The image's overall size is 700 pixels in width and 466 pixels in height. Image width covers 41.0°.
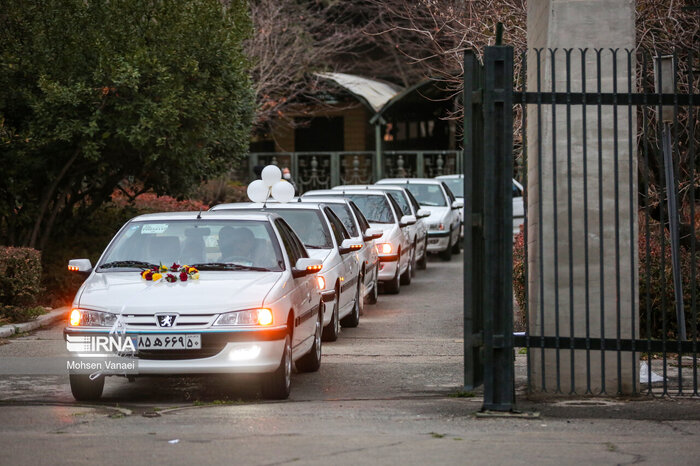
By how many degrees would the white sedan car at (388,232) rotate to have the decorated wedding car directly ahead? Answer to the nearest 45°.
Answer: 0° — it already faces it

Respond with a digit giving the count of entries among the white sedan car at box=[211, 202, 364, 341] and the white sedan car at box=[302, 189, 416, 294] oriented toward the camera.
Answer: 2

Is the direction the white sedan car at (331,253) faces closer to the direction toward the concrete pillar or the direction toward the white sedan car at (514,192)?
the concrete pillar

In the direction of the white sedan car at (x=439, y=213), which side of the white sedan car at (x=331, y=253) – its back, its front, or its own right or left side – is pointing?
back

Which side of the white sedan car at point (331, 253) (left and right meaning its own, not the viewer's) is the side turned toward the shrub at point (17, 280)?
right

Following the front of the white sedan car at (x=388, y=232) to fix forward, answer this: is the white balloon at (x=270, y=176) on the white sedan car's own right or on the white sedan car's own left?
on the white sedan car's own right

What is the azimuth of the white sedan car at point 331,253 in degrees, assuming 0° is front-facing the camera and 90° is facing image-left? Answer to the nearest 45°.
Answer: approximately 0°

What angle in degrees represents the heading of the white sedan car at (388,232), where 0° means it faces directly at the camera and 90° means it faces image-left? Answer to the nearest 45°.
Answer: approximately 0°

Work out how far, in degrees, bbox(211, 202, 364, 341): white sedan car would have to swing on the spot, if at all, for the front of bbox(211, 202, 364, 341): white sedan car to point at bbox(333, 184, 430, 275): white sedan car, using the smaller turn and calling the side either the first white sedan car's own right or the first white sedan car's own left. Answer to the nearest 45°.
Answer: approximately 180°

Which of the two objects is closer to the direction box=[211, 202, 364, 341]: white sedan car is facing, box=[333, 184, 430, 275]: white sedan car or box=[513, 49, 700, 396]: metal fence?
the metal fence
